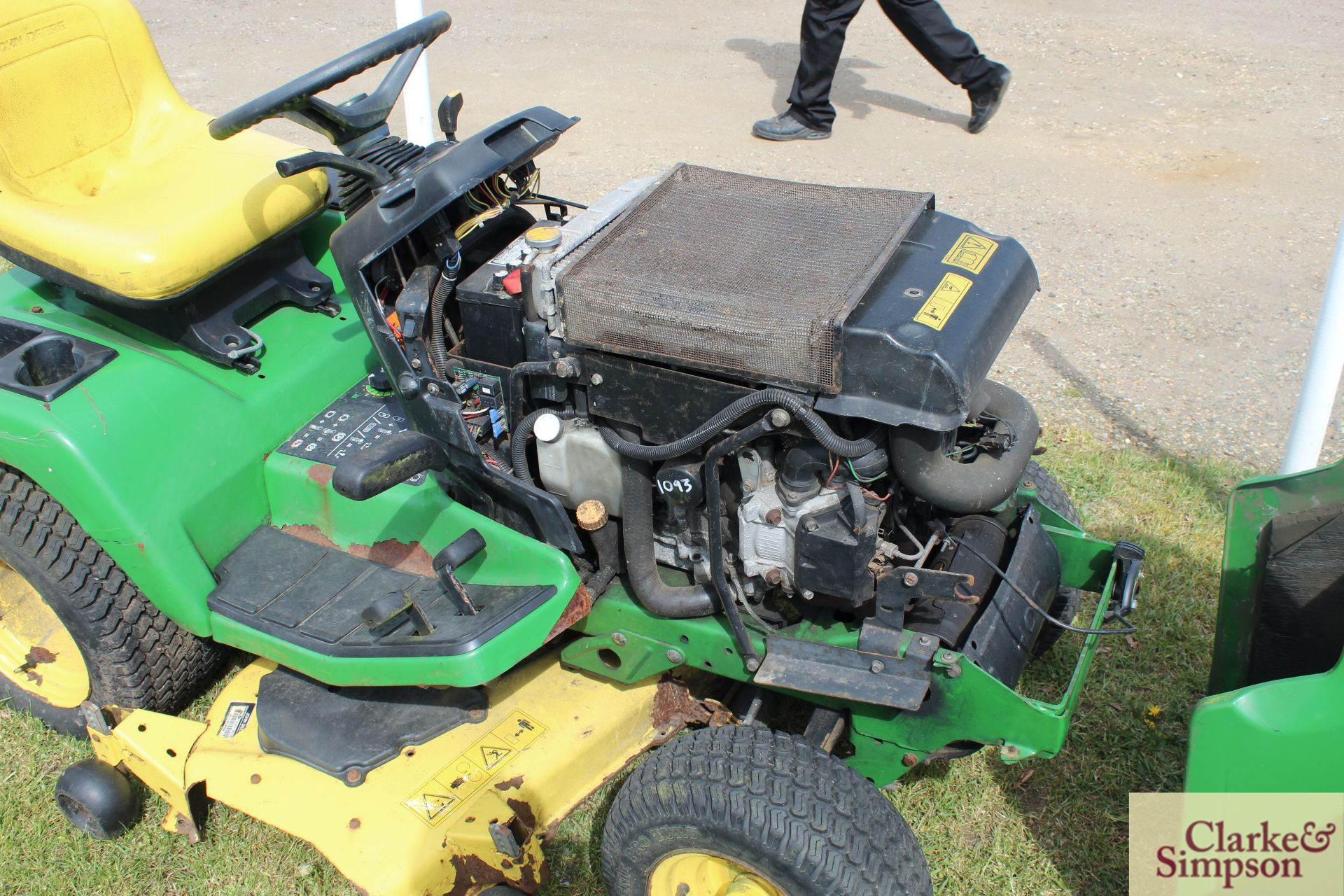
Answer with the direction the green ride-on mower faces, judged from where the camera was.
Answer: facing the viewer and to the right of the viewer

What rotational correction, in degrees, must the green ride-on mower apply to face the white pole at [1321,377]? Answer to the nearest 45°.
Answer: approximately 45° to its left

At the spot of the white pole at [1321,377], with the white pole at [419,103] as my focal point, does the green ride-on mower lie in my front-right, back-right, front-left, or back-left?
front-left

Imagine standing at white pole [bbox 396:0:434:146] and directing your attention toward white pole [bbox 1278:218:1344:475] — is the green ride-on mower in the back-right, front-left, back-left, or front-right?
front-right

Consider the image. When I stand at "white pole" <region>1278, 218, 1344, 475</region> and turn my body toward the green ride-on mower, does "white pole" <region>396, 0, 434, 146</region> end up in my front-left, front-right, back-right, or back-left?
front-right

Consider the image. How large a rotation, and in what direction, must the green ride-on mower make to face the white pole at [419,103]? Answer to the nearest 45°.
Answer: approximately 135° to its left

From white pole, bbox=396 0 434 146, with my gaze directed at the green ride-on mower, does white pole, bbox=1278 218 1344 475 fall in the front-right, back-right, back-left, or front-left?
front-left
